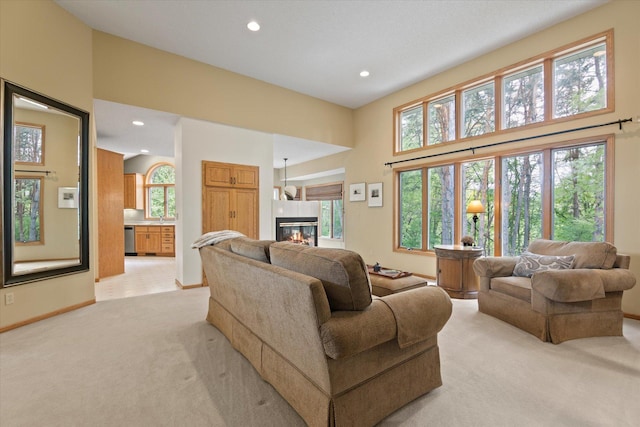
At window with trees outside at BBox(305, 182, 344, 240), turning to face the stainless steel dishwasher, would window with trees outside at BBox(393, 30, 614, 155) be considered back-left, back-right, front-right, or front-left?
back-left

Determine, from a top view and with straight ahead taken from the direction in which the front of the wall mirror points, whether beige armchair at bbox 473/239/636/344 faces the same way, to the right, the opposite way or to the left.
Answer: the opposite way

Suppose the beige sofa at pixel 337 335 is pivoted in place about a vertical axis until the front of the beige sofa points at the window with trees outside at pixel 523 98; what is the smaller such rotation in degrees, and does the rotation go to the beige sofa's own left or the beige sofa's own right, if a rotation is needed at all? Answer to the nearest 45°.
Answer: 0° — it already faces it

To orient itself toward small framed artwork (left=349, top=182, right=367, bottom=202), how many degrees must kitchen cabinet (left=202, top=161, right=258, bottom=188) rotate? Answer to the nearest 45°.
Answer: approximately 90° to its left

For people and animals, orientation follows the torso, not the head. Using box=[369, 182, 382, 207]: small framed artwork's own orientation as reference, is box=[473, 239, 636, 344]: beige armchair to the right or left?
on its left

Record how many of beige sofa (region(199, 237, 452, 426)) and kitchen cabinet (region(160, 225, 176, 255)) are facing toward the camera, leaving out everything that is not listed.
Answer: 1

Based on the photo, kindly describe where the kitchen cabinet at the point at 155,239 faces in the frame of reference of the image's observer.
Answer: facing the viewer

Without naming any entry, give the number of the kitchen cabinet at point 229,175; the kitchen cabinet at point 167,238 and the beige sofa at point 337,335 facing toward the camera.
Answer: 2

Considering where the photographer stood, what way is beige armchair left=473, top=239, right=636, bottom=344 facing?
facing the viewer and to the left of the viewer

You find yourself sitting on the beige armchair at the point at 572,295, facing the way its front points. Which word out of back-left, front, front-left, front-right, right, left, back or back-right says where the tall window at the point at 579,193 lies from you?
back-right

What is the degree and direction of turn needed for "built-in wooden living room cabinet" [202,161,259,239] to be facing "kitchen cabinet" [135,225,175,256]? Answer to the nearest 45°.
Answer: approximately 135° to its right

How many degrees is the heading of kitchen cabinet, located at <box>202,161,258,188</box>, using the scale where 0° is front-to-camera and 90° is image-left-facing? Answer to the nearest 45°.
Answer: approximately 0°

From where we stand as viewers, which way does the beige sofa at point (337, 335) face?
facing away from the viewer and to the right of the viewer
